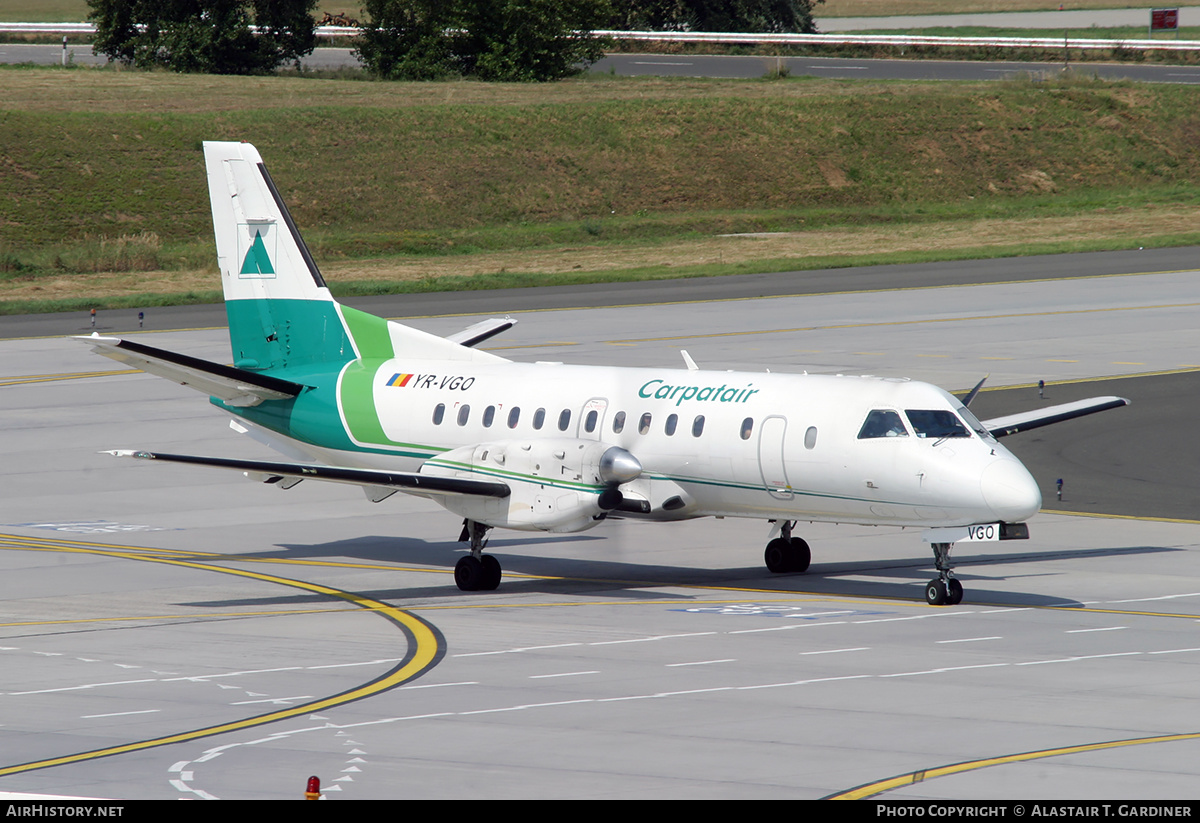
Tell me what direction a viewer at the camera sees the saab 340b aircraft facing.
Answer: facing the viewer and to the right of the viewer
